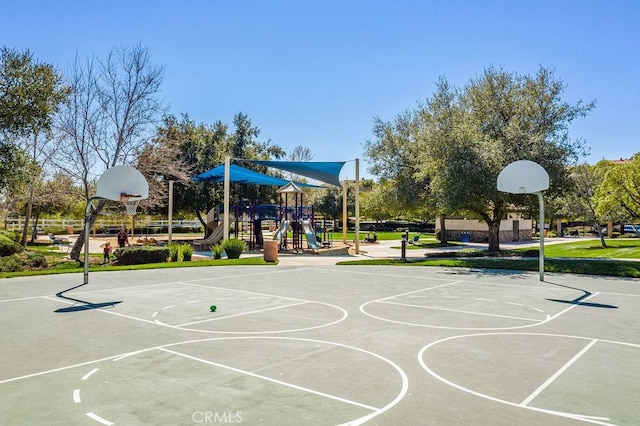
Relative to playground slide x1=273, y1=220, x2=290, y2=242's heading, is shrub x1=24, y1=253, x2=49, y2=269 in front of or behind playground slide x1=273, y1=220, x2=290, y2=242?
in front

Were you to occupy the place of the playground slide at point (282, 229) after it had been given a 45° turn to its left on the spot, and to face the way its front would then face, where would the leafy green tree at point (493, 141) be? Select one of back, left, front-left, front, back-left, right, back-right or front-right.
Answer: front-left

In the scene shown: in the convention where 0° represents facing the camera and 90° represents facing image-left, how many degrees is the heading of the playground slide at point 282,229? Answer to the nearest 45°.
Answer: approximately 45°

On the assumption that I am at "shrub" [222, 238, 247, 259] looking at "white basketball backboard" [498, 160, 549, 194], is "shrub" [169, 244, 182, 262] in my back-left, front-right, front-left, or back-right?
back-right

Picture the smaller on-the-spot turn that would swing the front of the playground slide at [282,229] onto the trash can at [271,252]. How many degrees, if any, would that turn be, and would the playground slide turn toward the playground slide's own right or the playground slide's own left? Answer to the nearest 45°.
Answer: approximately 45° to the playground slide's own left

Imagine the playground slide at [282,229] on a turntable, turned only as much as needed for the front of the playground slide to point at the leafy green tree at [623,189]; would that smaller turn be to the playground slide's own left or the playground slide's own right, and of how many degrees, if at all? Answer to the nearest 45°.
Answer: approximately 135° to the playground slide's own left

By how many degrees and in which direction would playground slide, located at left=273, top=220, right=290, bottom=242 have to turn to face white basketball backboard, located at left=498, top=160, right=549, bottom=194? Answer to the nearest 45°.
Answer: approximately 90° to its left

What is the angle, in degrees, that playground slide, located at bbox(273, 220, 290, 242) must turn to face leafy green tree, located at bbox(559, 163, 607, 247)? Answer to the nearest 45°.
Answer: approximately 135° to its left

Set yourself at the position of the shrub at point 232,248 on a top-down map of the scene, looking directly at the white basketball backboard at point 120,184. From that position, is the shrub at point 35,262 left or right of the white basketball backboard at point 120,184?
right
